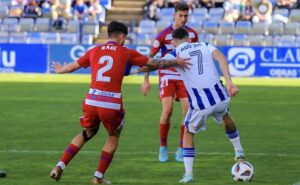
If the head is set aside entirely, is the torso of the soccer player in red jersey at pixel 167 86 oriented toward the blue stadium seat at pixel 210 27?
no

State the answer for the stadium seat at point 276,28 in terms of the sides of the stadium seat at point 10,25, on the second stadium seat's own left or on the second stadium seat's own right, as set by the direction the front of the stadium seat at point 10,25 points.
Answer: on the second stadium seat's own left

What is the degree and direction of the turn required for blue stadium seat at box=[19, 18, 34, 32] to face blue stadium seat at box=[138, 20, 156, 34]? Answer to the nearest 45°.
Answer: approximately 45° to its left

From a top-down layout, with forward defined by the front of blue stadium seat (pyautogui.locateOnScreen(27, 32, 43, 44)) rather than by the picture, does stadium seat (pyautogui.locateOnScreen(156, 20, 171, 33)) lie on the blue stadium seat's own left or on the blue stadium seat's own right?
on the blue stadium seat's own left

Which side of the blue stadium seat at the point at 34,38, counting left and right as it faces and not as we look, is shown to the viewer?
front

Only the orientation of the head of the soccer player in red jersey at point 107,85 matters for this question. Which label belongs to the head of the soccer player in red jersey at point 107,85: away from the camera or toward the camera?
away from the camera

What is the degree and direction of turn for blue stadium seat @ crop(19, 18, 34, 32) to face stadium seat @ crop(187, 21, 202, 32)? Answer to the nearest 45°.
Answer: approximately 45° to its left

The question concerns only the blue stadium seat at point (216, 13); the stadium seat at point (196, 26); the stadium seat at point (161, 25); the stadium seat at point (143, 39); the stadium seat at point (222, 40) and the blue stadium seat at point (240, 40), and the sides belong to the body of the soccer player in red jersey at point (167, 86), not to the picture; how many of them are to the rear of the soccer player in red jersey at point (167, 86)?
6

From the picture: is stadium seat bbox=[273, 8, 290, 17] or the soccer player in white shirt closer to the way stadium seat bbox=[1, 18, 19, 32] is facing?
the soccer player in white shirt

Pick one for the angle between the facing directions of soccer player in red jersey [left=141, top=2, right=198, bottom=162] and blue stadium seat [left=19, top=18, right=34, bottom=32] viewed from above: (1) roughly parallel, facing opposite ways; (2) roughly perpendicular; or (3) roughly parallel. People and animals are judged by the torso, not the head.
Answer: roughly parallel

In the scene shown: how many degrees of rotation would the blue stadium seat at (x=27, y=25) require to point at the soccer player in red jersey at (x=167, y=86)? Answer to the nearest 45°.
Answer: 0° — it already faces them

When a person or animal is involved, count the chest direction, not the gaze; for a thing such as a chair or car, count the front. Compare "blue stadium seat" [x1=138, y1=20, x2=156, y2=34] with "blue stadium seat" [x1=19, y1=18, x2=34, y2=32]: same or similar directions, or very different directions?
same or similar directions

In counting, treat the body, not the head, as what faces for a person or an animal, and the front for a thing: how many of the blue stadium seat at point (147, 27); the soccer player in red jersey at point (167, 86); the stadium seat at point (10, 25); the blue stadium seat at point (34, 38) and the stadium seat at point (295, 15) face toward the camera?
5

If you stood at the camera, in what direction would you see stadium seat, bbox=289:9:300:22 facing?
facing the viewer

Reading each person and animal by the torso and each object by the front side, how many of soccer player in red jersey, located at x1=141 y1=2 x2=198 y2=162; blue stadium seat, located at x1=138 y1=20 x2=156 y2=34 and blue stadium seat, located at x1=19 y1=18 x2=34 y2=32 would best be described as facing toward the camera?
3

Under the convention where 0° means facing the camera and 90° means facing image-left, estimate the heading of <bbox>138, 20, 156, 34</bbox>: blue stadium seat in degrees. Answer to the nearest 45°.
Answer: approximately 0°

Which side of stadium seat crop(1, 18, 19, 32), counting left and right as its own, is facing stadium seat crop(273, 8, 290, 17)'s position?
left

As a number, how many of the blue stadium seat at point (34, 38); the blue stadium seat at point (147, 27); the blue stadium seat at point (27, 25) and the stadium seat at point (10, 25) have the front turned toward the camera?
4

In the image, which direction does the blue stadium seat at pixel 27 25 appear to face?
toward the camera

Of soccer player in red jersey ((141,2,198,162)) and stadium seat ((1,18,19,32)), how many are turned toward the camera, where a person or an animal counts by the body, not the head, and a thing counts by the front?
2

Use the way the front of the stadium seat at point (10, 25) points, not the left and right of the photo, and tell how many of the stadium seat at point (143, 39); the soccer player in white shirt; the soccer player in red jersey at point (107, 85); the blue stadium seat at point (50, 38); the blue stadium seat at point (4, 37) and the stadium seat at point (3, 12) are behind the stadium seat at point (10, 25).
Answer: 1
